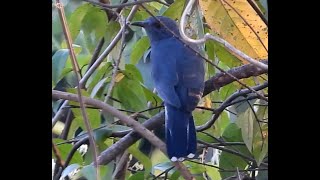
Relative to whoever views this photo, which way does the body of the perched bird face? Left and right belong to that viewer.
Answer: facing away from the viewer and to the left of the viewer
